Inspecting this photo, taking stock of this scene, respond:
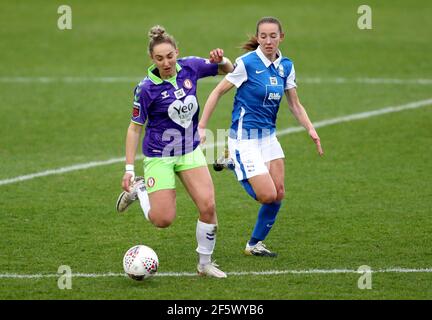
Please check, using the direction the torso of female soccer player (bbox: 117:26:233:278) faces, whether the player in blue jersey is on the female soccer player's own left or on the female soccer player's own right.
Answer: on the female soccer player's own left

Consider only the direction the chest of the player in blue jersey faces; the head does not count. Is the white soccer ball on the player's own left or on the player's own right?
on the player's own right

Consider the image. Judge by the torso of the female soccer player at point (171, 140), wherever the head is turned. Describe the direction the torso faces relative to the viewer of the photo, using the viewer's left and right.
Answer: facing the viewer and to the right of the viewer

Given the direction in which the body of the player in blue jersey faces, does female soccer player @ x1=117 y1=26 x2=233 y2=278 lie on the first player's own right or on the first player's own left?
on the first player's own right

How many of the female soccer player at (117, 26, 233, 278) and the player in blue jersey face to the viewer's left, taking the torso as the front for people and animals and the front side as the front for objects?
0
